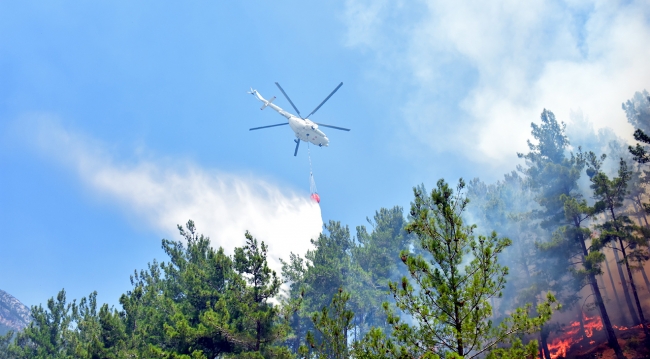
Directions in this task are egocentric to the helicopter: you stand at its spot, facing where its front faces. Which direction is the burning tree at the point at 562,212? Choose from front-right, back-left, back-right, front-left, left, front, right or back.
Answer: front-right

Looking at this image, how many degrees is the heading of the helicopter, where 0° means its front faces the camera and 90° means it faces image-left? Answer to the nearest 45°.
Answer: approximately 225°

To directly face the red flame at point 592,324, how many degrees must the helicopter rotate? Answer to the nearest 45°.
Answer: approximately 45° to its right
